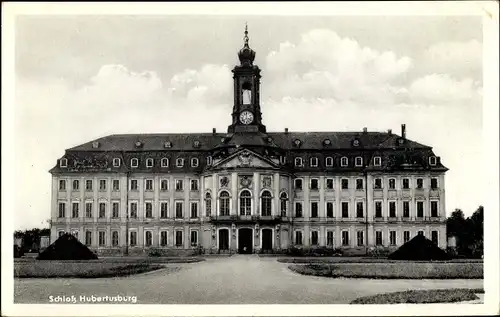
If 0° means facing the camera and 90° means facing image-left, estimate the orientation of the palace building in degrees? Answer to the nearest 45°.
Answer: approximately 0°
